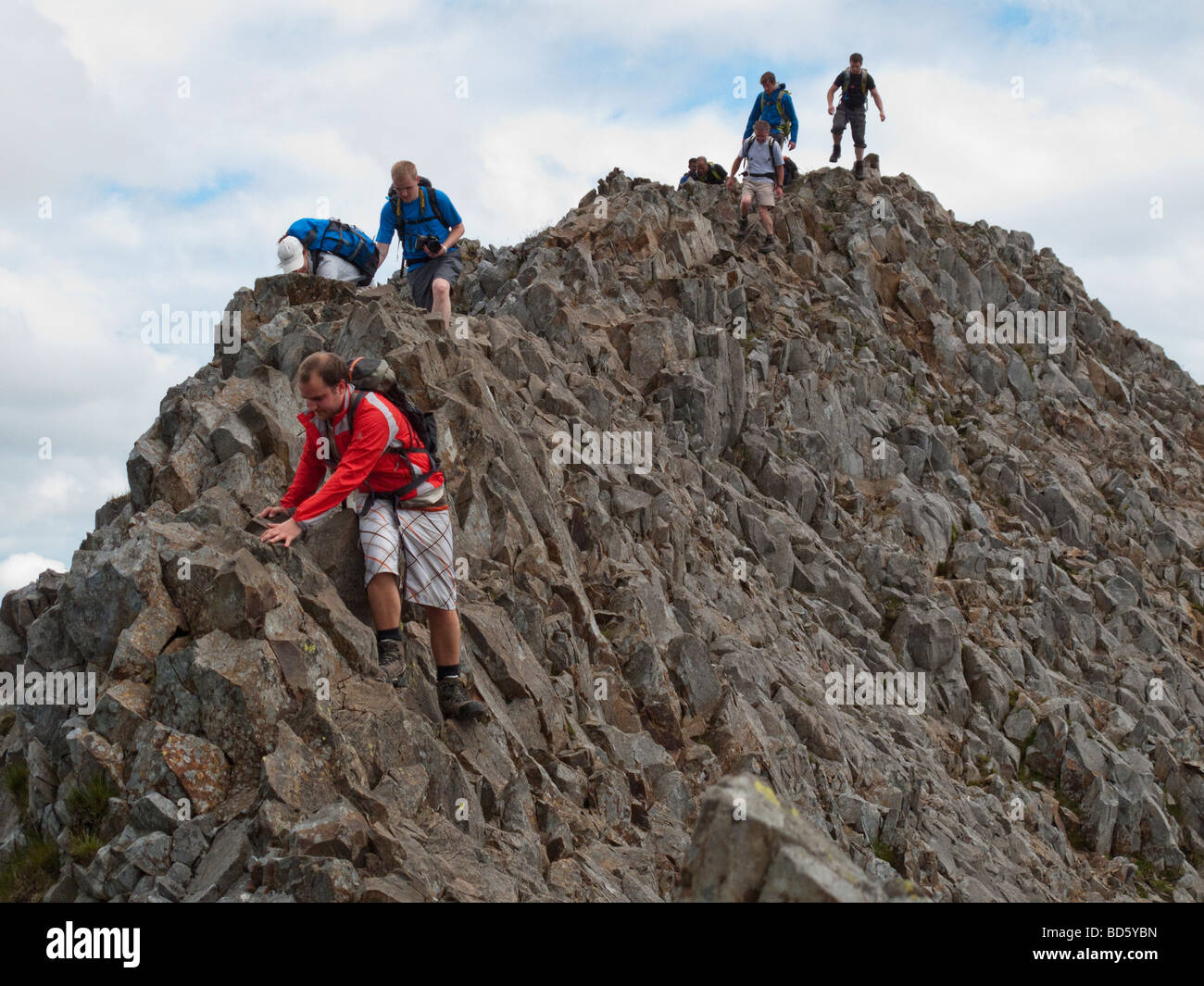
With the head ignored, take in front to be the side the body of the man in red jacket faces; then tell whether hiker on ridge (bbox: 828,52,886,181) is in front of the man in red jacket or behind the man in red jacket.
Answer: behind

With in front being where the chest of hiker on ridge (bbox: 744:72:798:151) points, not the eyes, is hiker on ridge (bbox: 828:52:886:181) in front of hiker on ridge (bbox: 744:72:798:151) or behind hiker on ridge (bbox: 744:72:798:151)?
behind

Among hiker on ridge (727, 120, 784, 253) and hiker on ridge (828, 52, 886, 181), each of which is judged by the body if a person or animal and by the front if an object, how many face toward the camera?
2

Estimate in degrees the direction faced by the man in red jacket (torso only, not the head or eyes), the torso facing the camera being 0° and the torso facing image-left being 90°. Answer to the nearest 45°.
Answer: approximately 45°

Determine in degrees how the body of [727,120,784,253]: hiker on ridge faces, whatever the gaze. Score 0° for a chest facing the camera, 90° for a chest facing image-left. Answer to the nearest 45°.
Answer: approximately 0°

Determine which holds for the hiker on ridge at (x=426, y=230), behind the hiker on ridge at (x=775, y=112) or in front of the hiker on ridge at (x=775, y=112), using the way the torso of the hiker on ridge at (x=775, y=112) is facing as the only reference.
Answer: in front

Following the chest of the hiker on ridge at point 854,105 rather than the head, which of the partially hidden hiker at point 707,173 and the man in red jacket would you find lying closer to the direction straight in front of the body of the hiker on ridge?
the man in red jacket

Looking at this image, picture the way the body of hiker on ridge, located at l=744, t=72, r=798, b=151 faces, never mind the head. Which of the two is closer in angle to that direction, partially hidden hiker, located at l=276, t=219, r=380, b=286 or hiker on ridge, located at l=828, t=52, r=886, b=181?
the partially hidden hiker
